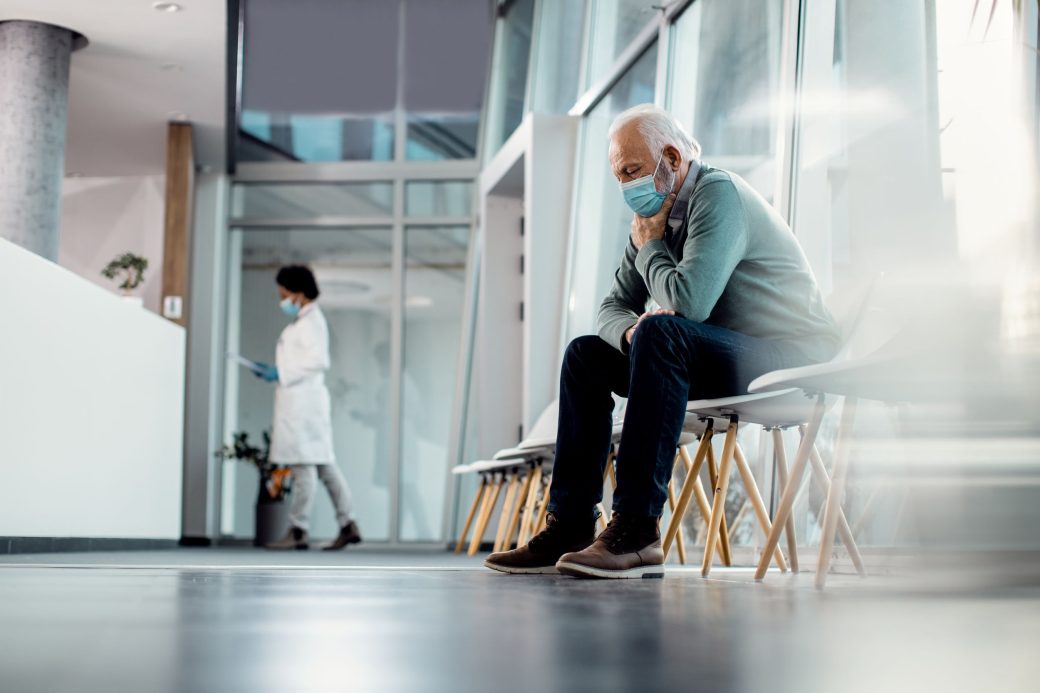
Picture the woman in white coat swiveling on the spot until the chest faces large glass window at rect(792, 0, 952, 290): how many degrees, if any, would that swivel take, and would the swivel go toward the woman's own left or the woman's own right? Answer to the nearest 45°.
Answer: approximately 90° to the woman's own left

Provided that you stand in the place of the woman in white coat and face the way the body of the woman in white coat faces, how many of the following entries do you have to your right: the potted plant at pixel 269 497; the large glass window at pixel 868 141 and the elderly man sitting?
1

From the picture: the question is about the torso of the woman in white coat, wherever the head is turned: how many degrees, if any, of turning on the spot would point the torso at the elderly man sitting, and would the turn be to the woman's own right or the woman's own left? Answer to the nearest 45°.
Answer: approximately 90° to the woman's own left

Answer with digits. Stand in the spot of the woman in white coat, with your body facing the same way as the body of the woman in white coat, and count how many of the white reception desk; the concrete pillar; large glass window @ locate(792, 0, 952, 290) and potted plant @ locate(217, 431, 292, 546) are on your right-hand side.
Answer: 1

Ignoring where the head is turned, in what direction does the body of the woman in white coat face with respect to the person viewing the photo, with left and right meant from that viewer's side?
facing to the left of the viewer

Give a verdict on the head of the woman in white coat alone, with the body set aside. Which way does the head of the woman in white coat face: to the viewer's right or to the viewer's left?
to the viewer's left

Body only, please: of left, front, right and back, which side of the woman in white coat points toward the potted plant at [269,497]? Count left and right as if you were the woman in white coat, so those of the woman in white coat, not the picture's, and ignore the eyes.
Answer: right

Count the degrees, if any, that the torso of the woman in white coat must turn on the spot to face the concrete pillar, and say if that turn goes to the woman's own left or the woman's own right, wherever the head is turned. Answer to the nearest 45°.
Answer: approximately 45° to the woman's own left
